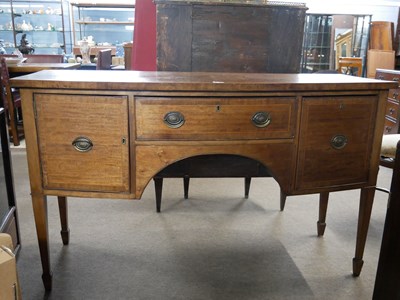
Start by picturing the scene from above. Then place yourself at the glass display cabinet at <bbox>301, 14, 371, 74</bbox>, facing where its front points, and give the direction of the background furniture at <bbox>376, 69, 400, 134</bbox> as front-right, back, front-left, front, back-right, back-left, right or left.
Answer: front

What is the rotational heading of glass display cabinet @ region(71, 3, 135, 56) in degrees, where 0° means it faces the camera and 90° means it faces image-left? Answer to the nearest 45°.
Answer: approximately 0°

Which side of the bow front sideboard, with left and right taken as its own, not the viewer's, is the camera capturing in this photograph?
front

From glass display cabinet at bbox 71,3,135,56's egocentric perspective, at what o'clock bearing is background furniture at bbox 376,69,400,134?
The background furniture is roughly at 11 o'clock from the glass display cabinet.

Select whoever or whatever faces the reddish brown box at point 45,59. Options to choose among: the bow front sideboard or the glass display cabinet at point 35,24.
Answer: the glass display cabinet

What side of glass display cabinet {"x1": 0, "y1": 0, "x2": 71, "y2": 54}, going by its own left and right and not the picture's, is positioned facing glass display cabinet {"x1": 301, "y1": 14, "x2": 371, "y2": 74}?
left

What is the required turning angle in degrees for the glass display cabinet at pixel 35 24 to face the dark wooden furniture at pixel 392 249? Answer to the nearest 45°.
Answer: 0° — it already faces it

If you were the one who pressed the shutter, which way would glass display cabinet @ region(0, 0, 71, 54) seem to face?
facing the viewer

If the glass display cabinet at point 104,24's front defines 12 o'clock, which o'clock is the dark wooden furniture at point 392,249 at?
The dark wooden furniture is roughly at 12 o'clock from the glass display cabinet.

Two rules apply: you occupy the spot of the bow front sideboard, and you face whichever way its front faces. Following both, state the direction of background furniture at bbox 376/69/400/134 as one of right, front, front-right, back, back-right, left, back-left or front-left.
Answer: back-left

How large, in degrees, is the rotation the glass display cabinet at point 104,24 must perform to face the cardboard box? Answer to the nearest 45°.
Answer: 0° — it already faces it

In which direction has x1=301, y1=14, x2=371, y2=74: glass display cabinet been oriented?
toward the camera

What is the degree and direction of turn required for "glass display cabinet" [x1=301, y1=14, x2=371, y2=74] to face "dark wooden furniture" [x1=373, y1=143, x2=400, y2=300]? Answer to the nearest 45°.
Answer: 0° — it already faces it

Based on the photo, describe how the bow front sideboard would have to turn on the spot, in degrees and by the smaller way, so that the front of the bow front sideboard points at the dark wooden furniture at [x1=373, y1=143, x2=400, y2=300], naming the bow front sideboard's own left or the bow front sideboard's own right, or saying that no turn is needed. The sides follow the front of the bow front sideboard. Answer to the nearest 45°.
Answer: approximately 45° to the bow front sideboard's own left

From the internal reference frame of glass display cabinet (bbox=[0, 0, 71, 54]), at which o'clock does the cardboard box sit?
The cardboard box is roughly at 12 o'clock from the glass display cabinet.

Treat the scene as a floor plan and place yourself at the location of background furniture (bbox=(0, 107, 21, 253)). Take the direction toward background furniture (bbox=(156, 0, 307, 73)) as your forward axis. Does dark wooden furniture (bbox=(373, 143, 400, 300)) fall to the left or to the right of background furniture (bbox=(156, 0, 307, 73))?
right

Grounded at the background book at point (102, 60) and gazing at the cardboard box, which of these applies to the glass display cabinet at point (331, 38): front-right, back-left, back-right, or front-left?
back-left
